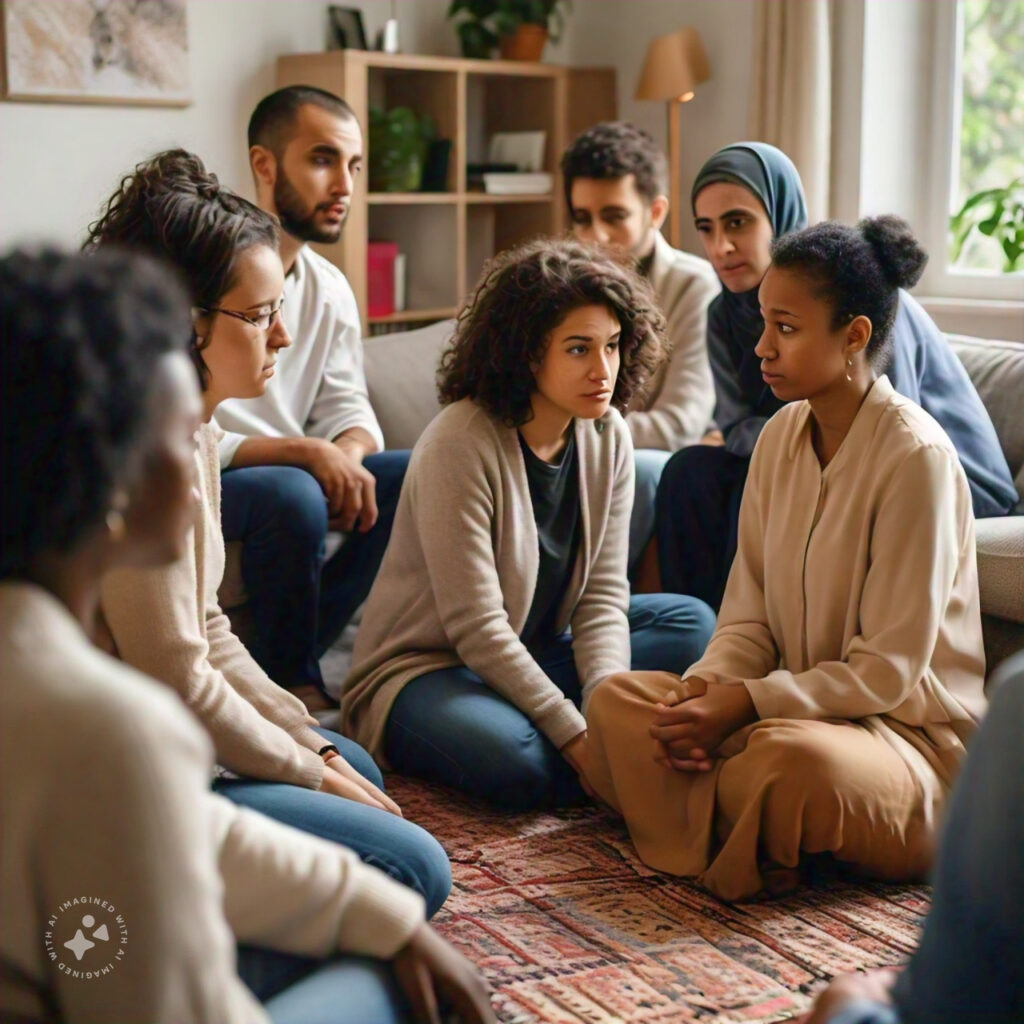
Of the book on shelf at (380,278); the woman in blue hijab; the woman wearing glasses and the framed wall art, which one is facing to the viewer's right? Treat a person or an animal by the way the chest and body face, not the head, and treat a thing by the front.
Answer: the woman wearing glasses

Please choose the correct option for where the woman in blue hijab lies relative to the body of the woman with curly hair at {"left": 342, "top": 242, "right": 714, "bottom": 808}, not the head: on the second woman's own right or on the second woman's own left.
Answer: on the second woman's own left

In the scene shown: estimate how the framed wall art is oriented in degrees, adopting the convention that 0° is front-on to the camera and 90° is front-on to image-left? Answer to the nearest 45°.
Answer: approximately 0°

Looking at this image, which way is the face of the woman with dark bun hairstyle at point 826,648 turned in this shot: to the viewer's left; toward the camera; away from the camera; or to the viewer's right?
to the viewer's left

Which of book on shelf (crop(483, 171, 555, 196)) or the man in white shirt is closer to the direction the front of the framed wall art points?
the man in white shirt

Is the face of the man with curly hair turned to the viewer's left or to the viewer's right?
to the viewer's left

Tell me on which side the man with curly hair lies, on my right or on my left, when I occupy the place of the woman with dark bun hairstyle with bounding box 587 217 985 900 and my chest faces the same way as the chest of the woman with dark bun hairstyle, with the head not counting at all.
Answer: on my right

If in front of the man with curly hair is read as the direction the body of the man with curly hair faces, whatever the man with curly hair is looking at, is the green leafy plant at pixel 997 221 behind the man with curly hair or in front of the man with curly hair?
behind

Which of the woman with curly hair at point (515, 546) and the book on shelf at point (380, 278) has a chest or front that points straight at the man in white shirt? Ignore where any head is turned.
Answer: the book on shelf

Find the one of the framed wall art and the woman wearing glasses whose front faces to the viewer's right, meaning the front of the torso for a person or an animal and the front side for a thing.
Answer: the woman wearing glasses

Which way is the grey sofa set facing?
toward the camera

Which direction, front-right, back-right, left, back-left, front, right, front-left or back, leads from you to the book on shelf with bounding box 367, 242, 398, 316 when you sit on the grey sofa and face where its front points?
back-right

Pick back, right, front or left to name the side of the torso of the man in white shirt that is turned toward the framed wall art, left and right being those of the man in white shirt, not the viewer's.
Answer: back

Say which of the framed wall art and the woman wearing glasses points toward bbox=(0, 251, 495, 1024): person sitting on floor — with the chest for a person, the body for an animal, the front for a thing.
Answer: the framed wall art

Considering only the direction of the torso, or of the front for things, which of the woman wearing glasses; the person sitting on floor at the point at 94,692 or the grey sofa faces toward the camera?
the grey sofa

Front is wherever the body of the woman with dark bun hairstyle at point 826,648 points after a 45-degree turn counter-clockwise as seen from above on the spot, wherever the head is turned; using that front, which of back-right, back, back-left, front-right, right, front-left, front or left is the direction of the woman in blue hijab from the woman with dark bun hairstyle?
back

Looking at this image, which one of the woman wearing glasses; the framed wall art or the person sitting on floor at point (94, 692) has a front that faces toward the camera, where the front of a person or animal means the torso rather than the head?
the framed wall art
